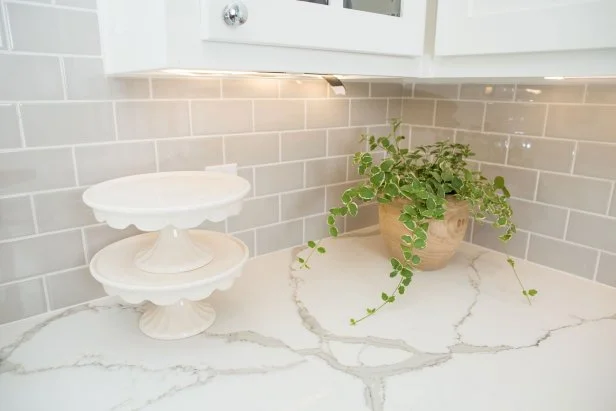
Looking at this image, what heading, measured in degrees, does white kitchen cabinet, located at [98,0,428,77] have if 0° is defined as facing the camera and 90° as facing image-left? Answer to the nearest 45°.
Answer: approximately 315°

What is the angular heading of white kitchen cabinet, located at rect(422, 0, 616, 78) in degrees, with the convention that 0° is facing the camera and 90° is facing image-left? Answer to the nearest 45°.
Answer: approximately 45°

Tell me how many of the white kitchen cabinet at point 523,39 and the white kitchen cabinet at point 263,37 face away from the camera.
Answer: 0
